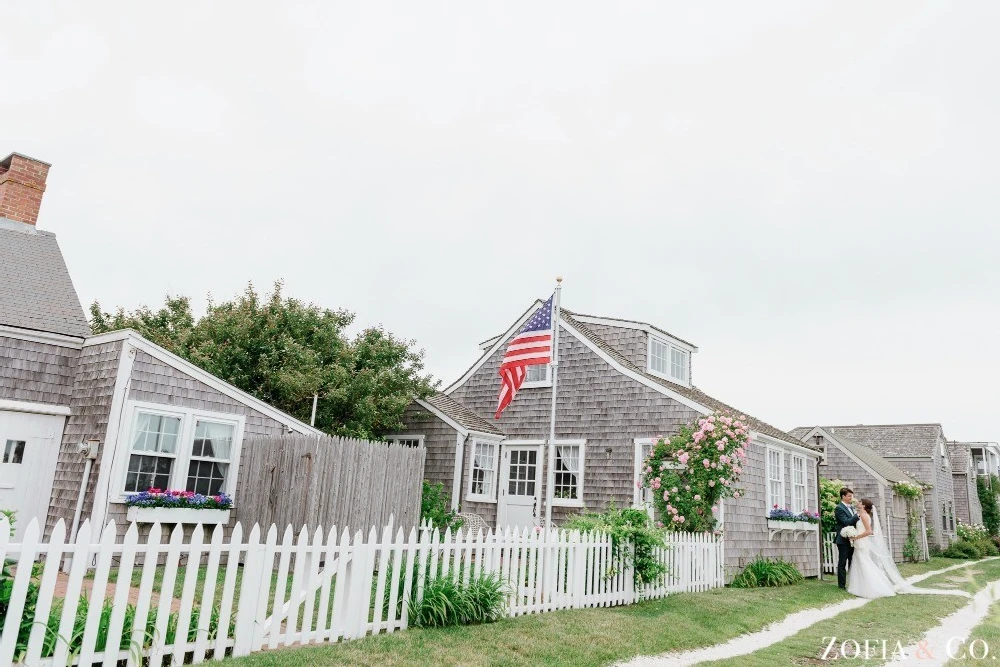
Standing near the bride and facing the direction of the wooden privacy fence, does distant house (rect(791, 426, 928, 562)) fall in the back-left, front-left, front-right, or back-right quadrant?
back-right

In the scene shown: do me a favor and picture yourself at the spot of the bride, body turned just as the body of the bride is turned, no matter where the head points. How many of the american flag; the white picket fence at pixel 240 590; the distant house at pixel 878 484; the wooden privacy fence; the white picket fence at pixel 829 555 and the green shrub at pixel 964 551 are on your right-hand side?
3

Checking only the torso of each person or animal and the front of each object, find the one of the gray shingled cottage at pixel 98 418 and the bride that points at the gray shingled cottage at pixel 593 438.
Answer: the bride

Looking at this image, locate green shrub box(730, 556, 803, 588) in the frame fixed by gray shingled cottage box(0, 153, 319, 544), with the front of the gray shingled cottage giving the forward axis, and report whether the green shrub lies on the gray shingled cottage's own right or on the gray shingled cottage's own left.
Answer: on the gray shingled cottage's own left

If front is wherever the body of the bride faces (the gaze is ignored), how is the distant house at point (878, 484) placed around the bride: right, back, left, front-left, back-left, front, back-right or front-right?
right

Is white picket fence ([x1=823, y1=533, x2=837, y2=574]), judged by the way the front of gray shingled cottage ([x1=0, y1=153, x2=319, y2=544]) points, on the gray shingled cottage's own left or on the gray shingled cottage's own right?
on the gray shingled cottage's own left

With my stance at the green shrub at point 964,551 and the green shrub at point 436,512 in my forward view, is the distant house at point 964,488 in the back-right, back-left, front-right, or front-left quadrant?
back-right

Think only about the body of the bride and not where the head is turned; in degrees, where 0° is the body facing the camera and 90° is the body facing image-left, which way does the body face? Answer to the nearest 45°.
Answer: approximately 90°

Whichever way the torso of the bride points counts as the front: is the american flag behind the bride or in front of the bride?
in front

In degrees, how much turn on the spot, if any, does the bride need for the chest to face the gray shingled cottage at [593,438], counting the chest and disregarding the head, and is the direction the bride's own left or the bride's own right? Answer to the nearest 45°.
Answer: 0° — they already face it

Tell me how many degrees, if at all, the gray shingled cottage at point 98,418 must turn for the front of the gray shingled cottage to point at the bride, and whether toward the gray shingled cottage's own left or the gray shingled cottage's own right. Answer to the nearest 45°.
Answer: approximately 90° to the gray shingled cottage's own left

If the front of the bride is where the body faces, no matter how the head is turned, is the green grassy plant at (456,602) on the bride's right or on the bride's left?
on the bride's left

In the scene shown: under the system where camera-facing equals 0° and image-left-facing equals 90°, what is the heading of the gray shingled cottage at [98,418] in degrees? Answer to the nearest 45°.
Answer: approximately 0°

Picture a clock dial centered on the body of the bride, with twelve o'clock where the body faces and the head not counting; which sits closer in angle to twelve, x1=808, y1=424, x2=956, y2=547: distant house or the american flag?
the american flag

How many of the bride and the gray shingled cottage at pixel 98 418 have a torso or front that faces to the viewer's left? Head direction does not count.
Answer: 1
